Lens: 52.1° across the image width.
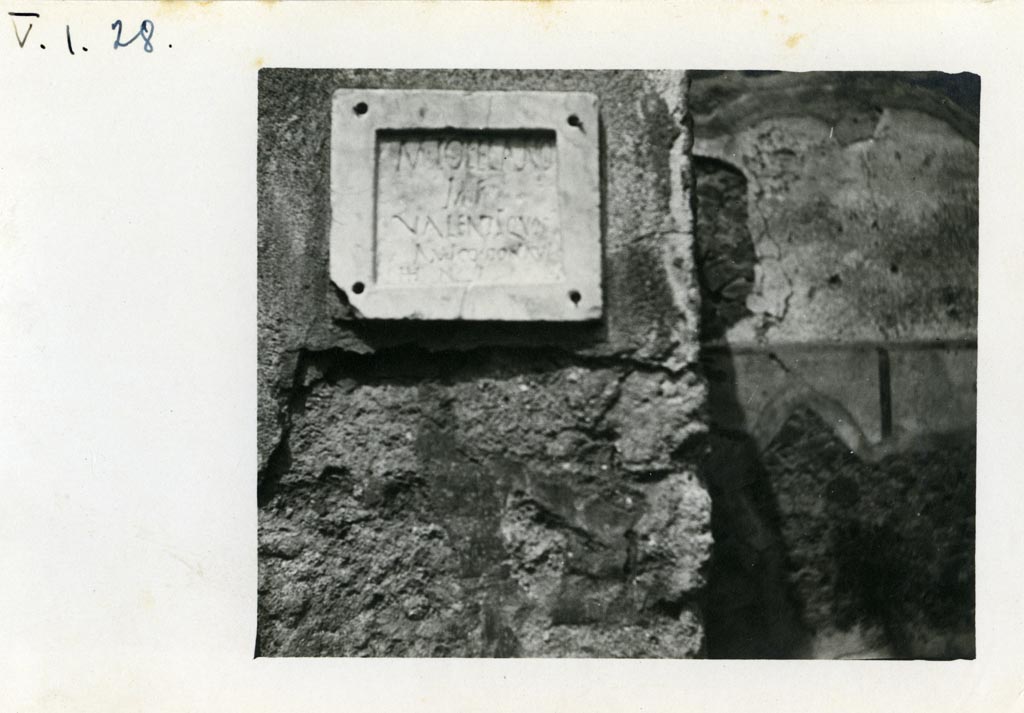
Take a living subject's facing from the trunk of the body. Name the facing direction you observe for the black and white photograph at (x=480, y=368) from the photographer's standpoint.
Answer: facing the viewer
